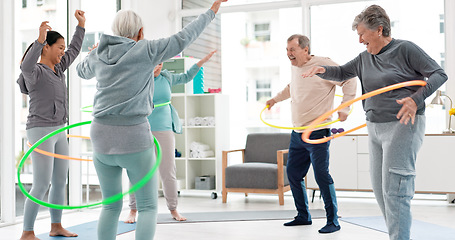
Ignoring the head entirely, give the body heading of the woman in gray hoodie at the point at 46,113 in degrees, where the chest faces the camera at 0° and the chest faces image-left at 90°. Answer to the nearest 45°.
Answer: approximately 315°

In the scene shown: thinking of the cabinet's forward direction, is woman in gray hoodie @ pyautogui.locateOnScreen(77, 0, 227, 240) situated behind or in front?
in front

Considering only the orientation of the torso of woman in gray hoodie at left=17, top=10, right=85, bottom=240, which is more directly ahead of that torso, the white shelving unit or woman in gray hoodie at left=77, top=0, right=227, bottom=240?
the woman in gray hoodie

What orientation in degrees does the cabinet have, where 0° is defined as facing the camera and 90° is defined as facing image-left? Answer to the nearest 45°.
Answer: approximately 0°

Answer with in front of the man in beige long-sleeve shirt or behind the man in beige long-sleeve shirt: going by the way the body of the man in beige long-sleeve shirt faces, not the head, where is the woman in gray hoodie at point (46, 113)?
in front

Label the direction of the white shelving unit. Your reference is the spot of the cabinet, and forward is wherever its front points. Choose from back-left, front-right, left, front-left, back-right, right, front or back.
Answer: right

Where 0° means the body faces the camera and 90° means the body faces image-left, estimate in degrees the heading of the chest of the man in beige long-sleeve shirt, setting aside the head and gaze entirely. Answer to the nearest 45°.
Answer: approximately 45°

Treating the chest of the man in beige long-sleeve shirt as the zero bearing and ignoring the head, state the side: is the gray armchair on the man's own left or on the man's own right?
on the man's own right

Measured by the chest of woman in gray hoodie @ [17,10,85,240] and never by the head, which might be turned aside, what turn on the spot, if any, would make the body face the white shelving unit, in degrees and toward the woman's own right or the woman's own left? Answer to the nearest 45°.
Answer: approximately 90° to the woman's own left

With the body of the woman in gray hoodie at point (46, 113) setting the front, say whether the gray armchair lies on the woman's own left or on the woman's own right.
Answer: on the woman's own left
